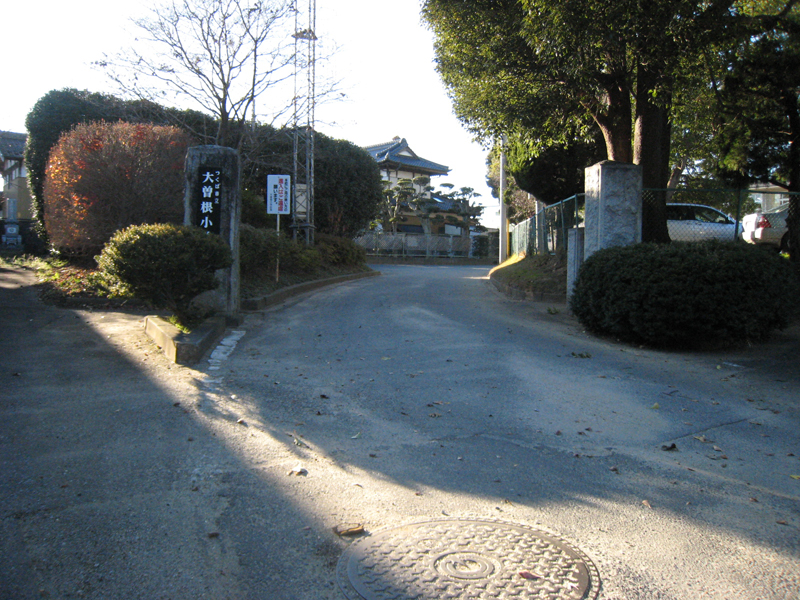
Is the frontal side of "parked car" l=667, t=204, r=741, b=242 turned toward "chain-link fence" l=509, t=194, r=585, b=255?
no

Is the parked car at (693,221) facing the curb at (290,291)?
no

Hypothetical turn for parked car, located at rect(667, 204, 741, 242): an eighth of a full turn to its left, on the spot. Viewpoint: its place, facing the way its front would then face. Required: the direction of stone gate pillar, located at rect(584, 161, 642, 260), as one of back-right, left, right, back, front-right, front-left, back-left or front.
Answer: back-right

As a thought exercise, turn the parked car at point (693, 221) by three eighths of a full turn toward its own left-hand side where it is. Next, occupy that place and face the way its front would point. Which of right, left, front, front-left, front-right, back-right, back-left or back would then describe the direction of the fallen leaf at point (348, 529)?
back-left

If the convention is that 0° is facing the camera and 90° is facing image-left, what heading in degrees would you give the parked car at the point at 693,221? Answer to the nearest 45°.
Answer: approximately 270°

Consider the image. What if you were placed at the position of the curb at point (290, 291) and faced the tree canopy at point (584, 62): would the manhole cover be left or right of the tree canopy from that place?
right

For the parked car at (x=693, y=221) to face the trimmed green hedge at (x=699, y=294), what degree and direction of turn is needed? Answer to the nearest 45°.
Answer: approximately 90° to its right

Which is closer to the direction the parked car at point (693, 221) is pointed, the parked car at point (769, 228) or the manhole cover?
the parked car

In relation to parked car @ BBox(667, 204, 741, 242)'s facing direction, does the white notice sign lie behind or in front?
behind

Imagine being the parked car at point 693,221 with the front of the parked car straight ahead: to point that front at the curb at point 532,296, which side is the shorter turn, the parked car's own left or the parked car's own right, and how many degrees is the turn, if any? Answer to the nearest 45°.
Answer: approximately 135° to the parked car's own right

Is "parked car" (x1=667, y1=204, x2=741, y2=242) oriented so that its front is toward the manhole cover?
no

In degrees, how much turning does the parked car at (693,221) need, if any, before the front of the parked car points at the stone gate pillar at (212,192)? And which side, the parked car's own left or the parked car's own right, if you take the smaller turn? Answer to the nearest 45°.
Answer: approximately 135° to the parked car's own right

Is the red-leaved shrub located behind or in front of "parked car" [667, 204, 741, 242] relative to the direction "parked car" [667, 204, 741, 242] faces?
behind
